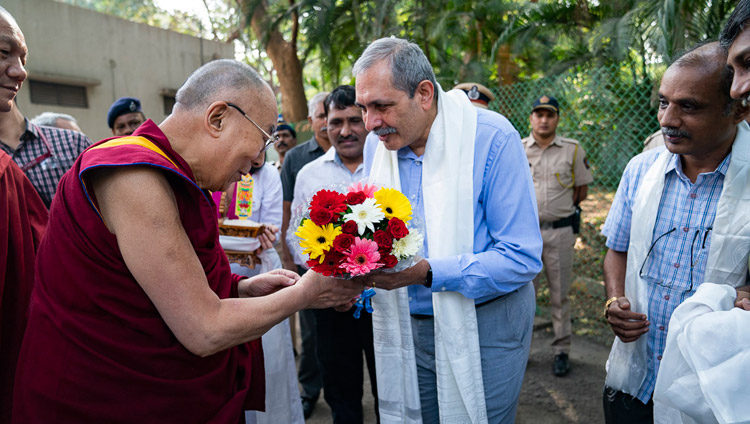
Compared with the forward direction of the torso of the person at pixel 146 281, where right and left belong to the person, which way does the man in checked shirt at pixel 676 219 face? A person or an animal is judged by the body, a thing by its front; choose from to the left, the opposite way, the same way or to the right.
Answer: the opposite way

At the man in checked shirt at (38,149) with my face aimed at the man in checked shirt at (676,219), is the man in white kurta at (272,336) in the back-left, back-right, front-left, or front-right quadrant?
front-left

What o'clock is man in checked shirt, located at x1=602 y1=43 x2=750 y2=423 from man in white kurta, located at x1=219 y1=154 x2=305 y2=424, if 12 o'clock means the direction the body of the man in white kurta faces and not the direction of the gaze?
The man in checked shirt is roughly at 9 o'clock from the man in white kurta.

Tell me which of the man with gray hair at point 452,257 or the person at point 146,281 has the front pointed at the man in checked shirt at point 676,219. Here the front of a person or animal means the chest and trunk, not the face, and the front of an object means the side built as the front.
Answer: the person

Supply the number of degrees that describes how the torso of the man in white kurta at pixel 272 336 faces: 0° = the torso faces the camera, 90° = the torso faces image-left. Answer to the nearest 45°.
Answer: approximately 45°

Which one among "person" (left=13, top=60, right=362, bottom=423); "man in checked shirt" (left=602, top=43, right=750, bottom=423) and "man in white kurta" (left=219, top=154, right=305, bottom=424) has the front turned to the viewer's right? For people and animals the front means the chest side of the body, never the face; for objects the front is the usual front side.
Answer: the person

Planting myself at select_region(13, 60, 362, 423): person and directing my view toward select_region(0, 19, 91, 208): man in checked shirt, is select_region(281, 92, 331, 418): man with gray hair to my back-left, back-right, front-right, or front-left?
front-right

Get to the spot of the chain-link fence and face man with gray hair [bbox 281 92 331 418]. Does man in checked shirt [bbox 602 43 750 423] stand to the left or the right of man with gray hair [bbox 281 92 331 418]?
left

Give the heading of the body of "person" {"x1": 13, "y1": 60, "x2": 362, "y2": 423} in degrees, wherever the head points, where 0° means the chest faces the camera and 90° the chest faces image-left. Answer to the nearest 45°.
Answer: approximately 270°

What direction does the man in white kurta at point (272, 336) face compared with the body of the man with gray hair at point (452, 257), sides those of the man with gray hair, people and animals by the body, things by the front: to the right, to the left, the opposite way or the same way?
the same way

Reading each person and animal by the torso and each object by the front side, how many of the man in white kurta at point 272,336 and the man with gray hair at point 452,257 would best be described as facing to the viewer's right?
0

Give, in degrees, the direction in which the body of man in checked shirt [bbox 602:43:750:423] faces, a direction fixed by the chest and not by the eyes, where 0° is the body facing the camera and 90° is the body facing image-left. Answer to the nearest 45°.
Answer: approximately 45°

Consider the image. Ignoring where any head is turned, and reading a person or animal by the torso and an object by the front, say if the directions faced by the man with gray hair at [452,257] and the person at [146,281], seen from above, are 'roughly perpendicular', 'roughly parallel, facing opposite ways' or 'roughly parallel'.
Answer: roughly parallel, facing opposite ways

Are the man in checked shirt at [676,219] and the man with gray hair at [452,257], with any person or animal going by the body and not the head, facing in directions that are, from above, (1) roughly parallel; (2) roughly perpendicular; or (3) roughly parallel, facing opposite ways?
roughly parallel

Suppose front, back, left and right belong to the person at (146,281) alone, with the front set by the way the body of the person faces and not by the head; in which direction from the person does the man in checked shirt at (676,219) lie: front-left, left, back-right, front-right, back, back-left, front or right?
front

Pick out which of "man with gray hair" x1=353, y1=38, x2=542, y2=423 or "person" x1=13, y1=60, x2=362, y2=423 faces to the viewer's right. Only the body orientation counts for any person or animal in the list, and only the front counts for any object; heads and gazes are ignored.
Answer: the person
